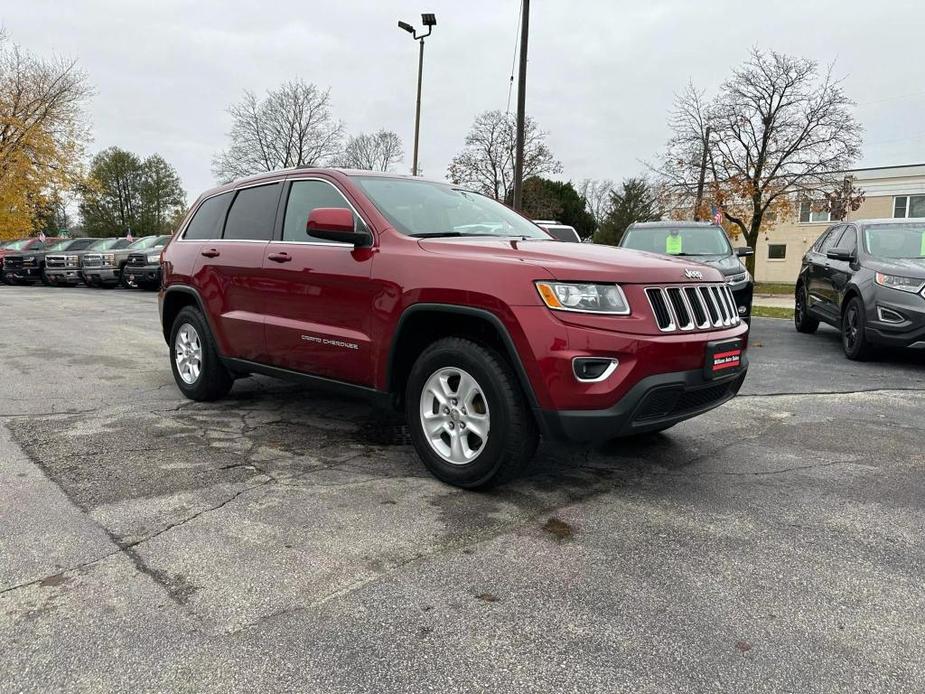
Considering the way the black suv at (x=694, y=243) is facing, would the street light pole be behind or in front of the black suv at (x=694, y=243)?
behind

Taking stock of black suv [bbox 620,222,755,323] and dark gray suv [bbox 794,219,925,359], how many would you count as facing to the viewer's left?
0

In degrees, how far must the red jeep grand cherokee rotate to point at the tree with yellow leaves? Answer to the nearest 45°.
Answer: approximately 180°

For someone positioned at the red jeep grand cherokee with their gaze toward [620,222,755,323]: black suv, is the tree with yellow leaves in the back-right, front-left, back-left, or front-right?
front-left

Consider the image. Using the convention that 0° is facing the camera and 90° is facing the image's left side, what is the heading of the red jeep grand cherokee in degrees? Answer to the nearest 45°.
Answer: approximately 315°

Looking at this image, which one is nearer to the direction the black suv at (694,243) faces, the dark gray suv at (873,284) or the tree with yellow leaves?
the dark gray suv

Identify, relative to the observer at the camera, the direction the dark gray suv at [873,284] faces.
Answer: facing the viewer and to the right of the viewer

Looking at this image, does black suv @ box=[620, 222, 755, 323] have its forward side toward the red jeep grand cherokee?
yes

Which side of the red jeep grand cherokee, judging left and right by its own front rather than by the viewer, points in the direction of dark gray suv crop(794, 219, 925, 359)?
left

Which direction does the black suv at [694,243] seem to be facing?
toward the camera

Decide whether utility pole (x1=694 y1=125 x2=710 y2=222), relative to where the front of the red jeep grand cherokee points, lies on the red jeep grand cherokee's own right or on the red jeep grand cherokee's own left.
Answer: on the red jeep grand cherokee's own left

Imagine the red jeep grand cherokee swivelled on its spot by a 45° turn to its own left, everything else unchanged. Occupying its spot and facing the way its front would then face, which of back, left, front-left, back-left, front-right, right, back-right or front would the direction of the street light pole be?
left

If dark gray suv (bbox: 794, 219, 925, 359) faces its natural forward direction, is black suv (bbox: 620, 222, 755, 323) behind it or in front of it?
behind

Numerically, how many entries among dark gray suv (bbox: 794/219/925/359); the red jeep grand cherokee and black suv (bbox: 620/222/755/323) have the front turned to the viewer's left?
0

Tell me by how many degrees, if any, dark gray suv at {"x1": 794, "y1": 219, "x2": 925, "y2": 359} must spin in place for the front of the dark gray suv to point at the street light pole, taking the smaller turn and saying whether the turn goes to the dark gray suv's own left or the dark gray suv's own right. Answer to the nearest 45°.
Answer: approximately 180°
